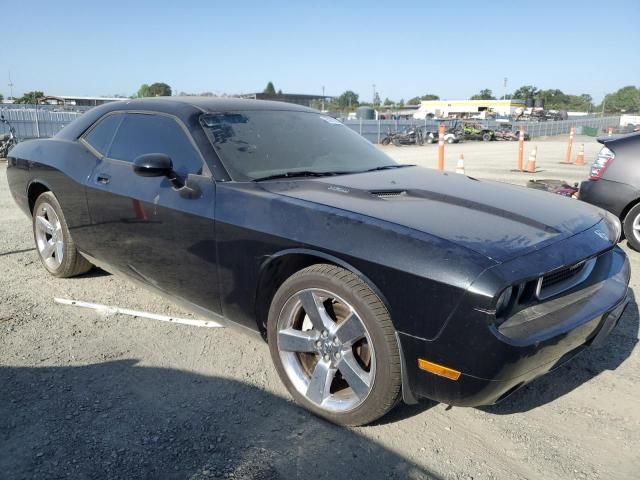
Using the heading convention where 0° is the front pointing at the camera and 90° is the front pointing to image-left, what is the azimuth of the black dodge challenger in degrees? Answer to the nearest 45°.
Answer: approximately 315°

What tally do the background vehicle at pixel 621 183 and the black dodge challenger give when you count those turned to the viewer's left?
0

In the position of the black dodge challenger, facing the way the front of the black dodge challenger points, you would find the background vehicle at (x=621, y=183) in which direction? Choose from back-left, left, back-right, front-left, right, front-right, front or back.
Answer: left

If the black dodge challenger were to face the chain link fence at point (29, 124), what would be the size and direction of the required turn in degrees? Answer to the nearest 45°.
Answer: approximately 180°

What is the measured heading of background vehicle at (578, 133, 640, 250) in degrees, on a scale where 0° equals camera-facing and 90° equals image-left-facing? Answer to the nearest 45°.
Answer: approximately 270°

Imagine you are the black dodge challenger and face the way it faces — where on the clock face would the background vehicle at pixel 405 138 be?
The background vehicle is roughly at 8 o'clock from the black dodge challenger.

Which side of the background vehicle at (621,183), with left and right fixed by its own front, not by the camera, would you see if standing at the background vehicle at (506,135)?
left
